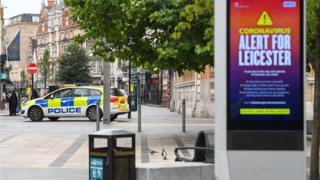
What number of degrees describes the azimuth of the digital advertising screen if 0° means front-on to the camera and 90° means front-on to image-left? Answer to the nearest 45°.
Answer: approximately 0°

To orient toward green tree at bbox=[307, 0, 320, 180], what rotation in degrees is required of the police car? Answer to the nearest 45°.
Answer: approximately 135° to its left

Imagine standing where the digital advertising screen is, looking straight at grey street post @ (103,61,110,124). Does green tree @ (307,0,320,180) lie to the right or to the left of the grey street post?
right

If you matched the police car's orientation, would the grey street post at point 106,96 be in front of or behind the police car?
behind

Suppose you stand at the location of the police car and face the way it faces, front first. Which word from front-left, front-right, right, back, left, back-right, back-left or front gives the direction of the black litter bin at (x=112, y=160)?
back-left

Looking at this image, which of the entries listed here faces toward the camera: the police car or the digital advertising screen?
the digital advertising screen

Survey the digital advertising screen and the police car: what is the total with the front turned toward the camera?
1

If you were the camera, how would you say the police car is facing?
facing away from the viewer and to the left of the viewer
